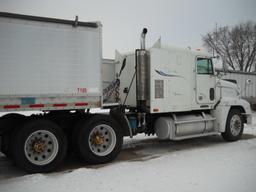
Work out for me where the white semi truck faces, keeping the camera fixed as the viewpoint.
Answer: facing away from the viewer and to the right of the viewer

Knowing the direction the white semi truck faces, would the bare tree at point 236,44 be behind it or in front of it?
in front
